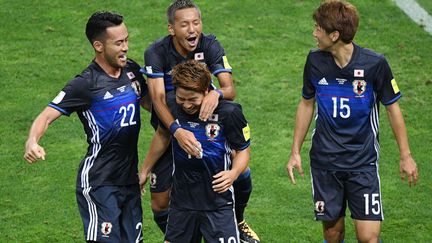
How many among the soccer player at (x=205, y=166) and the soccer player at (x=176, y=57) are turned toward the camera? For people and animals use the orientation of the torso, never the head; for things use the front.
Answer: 2

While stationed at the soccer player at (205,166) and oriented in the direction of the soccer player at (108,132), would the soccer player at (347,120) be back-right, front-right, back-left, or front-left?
back-right

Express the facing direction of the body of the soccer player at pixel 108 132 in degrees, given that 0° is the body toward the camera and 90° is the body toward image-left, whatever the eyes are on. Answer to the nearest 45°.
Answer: approximately 315°

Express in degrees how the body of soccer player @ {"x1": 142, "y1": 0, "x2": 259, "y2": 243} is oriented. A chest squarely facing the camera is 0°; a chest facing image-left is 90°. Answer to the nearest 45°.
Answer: approximately 0°

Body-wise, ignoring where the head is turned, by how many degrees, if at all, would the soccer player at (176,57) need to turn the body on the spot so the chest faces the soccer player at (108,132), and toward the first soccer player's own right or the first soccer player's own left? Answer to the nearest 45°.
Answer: approximately 45° to the first soccer player's own right
